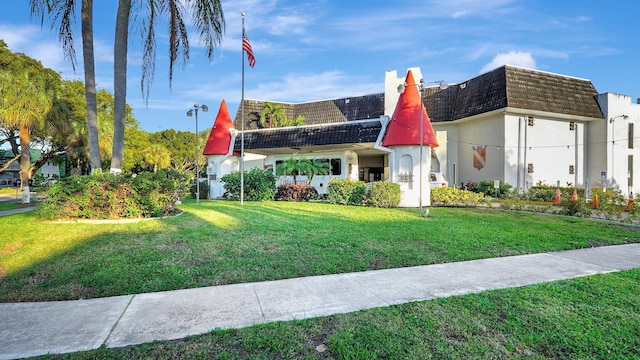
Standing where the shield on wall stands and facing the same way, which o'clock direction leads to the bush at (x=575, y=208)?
The bush is roughly at 10 o'clock from the shield on wall.

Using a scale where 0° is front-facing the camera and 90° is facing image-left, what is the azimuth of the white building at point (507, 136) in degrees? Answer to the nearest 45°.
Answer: approximately 45°

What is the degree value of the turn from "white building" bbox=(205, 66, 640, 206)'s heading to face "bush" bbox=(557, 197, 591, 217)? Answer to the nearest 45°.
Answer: approximately 45° to its left

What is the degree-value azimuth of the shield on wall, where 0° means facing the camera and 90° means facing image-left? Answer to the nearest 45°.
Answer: approximately 45°

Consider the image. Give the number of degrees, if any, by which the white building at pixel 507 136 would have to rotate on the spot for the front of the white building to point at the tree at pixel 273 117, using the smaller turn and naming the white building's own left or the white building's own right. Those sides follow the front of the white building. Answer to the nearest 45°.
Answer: approximately 45° to the white building's own right
